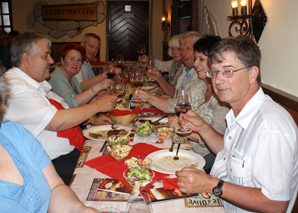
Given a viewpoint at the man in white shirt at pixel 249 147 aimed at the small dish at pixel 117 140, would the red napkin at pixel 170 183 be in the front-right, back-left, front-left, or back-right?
front-left

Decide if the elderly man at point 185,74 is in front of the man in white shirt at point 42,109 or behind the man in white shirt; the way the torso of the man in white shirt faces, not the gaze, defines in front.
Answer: in front

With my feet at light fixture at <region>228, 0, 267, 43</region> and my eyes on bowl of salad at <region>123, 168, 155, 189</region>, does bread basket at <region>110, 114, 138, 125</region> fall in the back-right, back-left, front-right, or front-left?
front-right

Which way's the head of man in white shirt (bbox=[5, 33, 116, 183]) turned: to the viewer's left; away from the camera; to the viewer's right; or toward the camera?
to the viewer's right

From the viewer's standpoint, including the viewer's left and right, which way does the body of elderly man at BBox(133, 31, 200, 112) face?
facing the viewer and to the left of the viewer

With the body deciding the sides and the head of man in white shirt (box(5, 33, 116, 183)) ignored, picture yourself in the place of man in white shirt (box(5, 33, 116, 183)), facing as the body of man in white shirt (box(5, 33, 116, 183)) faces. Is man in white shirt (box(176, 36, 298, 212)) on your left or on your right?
on your right

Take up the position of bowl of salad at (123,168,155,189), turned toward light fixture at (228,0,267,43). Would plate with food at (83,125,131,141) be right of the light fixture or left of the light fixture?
left

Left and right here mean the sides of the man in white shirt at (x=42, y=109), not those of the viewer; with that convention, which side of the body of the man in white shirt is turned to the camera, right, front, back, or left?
right

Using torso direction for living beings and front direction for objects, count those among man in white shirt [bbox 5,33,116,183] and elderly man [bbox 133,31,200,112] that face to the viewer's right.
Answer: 1

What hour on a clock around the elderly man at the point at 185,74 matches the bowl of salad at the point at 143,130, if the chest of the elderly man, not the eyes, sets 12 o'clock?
The bowl of salad is roughly at 11 o'clock from the elderly man.

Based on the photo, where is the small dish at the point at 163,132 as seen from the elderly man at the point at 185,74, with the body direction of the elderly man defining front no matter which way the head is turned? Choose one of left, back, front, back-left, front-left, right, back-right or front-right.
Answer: front-left

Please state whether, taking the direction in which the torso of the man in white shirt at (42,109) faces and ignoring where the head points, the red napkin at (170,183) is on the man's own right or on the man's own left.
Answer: on the man's own right
